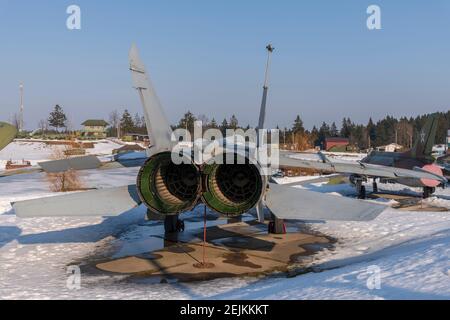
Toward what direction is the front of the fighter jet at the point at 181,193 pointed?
away from the camera
